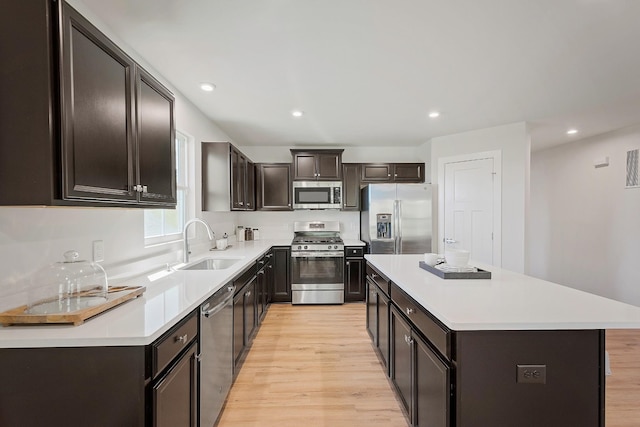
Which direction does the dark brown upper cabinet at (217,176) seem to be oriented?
to the viewer's right

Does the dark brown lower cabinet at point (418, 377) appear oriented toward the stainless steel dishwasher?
yes

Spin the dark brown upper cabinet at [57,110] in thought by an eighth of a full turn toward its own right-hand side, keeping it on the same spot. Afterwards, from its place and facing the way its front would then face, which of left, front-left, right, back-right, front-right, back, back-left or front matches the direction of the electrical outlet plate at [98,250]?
back

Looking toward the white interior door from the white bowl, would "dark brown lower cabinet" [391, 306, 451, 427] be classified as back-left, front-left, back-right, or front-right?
back-left

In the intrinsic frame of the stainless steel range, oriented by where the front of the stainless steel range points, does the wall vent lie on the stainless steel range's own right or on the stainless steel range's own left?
on the stainless steel range's own left

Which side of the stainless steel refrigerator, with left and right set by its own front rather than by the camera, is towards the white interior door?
left

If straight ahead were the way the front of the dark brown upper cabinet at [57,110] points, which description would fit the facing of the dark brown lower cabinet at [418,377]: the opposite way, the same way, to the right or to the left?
the opposite way

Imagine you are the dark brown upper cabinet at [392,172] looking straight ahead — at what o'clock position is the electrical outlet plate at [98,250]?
The electrical outlet plate is roughly at 1 o'clock from the dark brown upper cabinet.

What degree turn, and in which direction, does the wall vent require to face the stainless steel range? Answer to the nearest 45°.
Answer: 0° — it already faces it

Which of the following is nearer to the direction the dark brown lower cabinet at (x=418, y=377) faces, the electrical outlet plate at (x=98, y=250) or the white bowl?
the electrical outlet plate

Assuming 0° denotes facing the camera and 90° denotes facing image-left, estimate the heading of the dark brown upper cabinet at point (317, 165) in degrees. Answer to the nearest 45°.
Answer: approximately 0°

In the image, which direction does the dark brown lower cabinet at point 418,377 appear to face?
to the viewer's left
